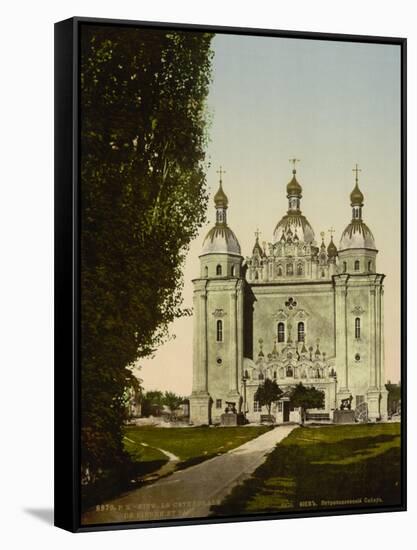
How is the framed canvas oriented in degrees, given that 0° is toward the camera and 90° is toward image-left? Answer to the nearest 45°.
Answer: approximately 315°
